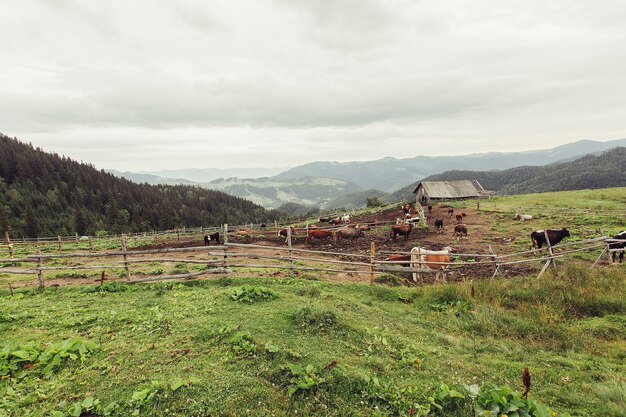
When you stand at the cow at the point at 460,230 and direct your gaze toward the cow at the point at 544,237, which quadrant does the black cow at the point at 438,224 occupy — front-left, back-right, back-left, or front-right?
back-left

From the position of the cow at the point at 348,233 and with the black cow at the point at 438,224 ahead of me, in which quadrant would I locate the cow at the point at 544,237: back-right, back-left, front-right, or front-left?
front-right

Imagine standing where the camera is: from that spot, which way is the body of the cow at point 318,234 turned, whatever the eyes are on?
to the viewer's left

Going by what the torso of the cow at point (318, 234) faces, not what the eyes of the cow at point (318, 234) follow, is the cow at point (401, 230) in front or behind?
behind

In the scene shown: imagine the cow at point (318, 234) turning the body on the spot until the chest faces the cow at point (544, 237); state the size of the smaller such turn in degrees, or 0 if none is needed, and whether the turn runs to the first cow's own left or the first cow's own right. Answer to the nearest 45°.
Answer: approximately 135° to the first cow's own left

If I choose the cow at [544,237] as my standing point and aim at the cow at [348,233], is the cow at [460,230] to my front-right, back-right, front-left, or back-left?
front-right
